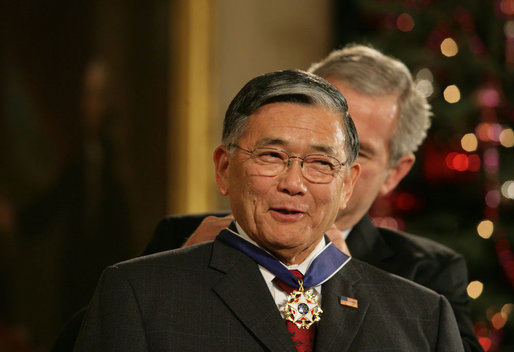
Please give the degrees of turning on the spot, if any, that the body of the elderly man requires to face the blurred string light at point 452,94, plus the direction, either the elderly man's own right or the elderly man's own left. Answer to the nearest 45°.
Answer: approximately 135° to the elderly man's own right

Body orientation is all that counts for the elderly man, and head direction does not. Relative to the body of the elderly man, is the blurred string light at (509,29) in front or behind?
behind

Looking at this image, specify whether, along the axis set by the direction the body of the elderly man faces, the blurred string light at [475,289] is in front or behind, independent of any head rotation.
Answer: behind

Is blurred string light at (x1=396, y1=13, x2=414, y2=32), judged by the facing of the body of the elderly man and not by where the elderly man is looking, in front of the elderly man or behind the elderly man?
behind

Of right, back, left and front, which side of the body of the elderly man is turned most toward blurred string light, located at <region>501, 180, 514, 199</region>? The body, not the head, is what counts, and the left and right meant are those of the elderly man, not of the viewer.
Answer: back

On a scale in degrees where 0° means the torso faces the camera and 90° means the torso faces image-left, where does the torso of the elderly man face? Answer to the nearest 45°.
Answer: approximately 45°
